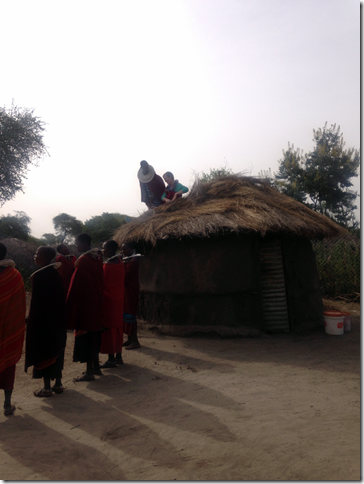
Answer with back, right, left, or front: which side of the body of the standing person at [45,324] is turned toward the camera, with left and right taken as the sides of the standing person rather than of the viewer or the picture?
left

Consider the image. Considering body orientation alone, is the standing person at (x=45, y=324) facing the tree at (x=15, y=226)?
no

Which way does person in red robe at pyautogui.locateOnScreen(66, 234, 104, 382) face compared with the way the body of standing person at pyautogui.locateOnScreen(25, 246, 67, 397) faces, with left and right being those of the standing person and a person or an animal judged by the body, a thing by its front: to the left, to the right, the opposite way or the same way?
the same way

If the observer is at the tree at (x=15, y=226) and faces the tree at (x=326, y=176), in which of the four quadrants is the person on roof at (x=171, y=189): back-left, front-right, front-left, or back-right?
front-right

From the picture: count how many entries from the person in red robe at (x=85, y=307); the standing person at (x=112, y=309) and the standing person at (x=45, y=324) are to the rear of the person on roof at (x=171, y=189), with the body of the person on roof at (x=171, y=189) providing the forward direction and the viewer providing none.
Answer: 0

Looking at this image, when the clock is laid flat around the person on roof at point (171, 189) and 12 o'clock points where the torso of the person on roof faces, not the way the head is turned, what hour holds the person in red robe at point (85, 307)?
The person in red robe is roughly at 11 o'clock from the person on roof.

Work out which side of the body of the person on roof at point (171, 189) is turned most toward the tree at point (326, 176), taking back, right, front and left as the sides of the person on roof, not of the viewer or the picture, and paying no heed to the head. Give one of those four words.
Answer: back

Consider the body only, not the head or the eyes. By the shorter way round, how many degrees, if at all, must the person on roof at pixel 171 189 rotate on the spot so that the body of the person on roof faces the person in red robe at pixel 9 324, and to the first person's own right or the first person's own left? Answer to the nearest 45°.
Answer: approximately 45° to the first person's own left

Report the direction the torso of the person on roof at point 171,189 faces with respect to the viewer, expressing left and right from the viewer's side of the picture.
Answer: facing the viewer and to the left of the viewer

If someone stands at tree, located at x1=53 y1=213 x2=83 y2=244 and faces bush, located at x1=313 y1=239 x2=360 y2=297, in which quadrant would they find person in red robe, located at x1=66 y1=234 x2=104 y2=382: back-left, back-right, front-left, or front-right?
front-right
